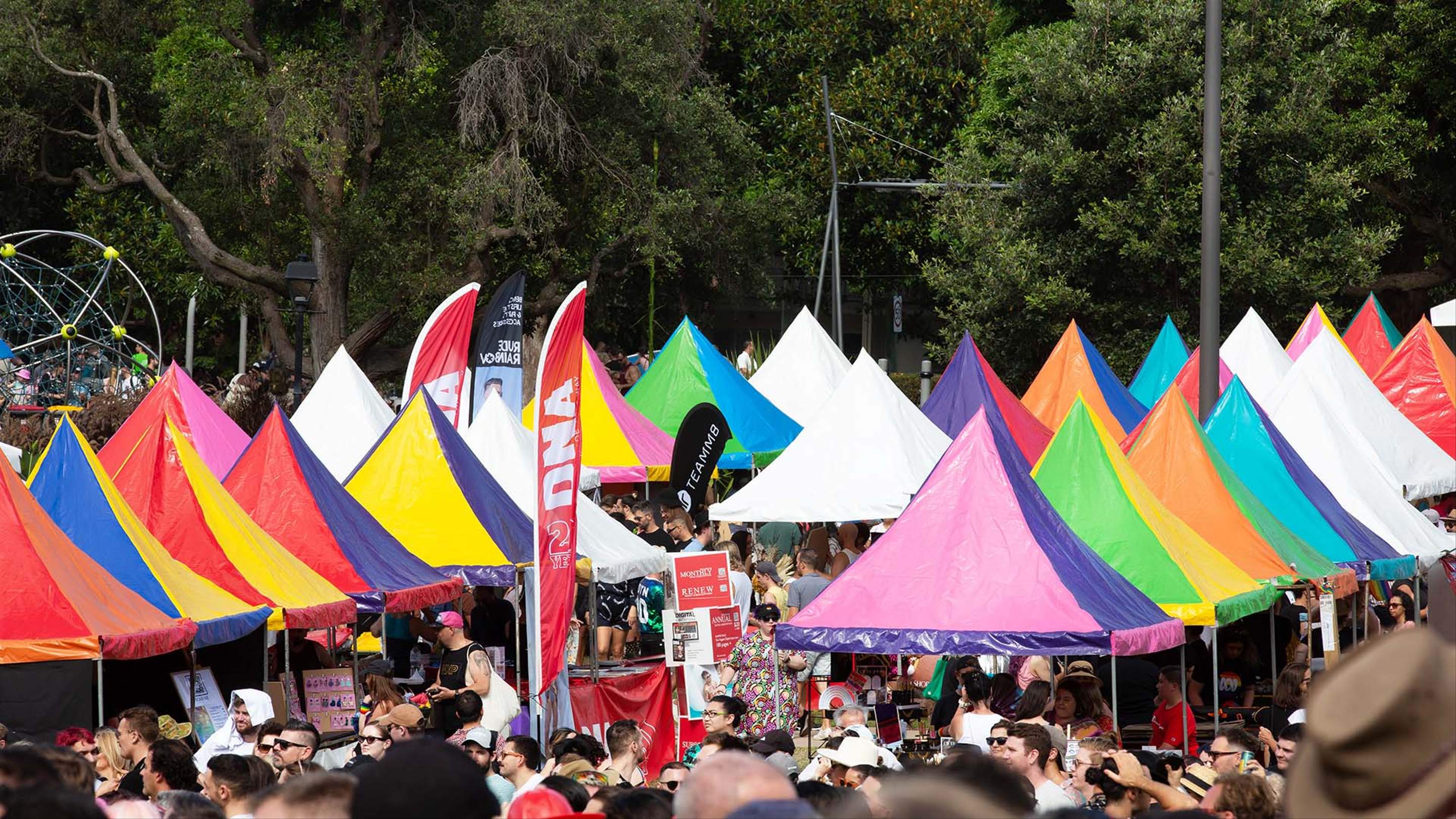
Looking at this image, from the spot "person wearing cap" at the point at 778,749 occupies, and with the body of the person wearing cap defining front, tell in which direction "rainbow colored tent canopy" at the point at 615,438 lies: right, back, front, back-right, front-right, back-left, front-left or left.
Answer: front

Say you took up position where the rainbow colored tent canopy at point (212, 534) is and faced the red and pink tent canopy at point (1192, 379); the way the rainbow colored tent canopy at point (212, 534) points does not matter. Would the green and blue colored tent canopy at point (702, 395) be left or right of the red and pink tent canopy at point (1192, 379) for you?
left

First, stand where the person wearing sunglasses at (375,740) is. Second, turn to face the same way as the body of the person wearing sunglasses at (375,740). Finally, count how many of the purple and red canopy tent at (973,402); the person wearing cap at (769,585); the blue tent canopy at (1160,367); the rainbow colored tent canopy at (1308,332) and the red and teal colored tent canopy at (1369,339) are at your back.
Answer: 5

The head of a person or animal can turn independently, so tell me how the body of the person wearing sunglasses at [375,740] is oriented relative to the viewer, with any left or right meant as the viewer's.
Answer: facing the viewer and to the left of the viewer

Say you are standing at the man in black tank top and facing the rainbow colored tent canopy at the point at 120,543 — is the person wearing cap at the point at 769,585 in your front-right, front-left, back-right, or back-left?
back-right

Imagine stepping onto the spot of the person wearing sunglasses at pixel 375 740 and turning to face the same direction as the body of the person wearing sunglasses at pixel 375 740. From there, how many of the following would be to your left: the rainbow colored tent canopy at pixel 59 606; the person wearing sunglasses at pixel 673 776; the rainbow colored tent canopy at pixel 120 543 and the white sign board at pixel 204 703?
1

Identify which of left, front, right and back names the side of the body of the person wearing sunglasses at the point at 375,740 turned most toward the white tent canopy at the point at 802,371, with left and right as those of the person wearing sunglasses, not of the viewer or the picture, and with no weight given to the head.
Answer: back

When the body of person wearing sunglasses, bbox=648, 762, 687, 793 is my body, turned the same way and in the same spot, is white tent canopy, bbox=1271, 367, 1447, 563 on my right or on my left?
on my left

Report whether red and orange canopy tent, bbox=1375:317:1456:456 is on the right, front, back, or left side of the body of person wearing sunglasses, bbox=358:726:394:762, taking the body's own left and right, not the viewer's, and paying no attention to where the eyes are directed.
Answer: back

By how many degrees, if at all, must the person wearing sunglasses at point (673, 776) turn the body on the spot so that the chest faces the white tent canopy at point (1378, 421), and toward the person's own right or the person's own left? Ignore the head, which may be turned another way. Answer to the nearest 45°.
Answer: approximately 90° to the person's own left

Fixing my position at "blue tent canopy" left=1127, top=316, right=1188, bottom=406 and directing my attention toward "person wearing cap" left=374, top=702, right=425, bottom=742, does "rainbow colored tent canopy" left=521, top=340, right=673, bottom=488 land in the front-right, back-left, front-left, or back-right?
front-right
